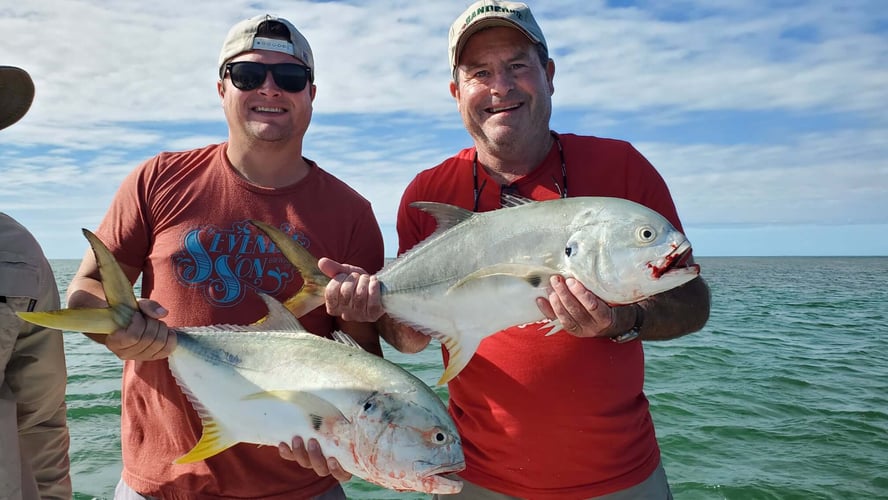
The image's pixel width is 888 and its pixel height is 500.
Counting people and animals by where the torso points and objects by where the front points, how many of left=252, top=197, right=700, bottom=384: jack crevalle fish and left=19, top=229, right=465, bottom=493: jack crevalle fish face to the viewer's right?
2

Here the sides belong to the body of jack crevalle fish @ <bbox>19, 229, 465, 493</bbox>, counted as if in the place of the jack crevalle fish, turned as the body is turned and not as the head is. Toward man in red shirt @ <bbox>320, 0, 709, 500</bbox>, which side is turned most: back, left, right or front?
front

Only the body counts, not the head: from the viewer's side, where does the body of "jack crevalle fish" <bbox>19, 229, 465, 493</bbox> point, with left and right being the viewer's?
facing to the right of the viewer

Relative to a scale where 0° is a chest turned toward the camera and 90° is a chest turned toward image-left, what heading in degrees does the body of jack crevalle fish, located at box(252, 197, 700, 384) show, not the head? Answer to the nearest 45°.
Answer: approximately 270°
